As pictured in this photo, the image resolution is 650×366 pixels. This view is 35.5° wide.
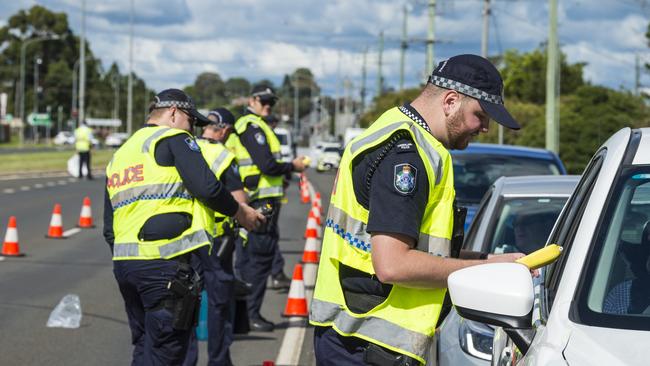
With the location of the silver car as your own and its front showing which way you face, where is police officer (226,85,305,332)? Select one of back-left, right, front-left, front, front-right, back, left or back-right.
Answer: back-right

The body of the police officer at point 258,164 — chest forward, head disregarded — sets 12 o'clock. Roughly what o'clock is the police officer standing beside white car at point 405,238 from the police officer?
The police officer standing beside white car is roughly at 3 o'clock from the police officer.

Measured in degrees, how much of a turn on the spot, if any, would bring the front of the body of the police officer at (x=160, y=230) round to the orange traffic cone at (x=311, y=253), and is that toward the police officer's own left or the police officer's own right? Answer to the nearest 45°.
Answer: approximately 45° to the police officer's own left

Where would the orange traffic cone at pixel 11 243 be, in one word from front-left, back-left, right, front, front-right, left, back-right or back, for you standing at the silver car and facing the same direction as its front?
back-right

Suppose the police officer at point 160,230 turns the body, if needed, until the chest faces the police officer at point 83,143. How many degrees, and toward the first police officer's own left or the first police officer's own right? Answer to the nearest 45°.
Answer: approximately 45° to the first police officer's own left

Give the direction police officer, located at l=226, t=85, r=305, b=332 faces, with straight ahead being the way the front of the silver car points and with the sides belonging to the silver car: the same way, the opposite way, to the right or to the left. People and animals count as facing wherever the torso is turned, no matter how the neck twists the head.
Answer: to the left

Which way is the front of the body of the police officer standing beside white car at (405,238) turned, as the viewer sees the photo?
to the viewer's right

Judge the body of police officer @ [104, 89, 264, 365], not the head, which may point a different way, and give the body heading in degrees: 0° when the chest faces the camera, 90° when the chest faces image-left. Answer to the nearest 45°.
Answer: approximately 225°

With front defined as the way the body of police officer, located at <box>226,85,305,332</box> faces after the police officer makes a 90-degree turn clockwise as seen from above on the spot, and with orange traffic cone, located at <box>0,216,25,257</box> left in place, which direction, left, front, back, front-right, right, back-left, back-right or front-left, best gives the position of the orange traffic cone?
back-right

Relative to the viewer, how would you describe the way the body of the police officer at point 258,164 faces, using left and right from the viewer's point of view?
facing to the right of the viewer

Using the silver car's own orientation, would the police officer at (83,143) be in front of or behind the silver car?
behind

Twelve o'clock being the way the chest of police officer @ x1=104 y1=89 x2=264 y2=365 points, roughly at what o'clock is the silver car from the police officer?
The silver car is roughly at 1 o'clock from the police officer.
